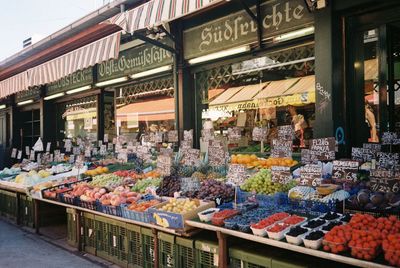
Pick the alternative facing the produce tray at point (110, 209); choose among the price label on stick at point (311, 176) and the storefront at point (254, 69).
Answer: the storefront

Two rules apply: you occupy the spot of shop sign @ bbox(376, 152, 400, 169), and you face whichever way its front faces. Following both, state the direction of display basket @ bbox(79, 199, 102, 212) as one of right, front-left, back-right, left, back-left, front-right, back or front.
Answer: right

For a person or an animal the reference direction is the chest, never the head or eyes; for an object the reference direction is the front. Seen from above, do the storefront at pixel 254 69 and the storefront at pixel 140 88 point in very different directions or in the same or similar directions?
same or similar directions

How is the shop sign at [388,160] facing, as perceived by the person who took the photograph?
facing the viewer

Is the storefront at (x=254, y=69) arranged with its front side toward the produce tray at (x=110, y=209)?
yes

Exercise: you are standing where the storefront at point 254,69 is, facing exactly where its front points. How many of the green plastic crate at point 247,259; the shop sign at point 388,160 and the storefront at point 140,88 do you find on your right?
1

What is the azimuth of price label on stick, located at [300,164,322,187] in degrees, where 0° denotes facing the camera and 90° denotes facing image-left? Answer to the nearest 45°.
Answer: approximately 0°

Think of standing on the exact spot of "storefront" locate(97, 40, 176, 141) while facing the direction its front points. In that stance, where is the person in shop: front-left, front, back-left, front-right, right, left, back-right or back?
left

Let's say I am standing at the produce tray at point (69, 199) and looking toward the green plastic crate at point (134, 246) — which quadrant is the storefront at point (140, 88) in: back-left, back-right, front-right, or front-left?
back-left

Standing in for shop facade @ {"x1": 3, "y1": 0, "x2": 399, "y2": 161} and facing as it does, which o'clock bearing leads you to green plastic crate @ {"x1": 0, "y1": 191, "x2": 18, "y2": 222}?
The green plastic crate is roughly at 2 o'clock from the shop facade.

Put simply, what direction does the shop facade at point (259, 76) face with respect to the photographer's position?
facing the viewer and to the left of the viewer

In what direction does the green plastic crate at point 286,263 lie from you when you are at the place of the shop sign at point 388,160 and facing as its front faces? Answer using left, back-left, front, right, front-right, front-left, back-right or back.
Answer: front-right

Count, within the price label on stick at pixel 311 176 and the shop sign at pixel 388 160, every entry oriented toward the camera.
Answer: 2
